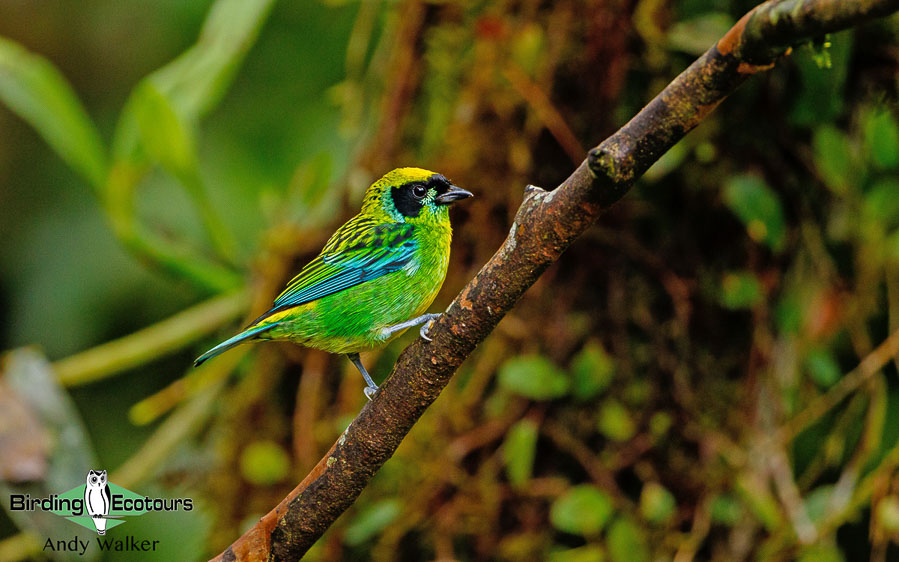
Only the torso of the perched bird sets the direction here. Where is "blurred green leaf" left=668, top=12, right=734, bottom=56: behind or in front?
in front

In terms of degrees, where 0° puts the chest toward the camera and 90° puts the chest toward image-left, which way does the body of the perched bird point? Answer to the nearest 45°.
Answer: approximately 270°

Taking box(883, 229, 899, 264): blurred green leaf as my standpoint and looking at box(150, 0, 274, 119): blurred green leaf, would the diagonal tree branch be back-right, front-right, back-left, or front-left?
front-left
